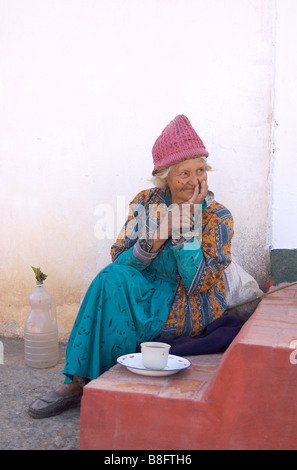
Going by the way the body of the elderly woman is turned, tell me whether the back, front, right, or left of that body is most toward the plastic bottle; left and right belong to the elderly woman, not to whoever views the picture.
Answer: right

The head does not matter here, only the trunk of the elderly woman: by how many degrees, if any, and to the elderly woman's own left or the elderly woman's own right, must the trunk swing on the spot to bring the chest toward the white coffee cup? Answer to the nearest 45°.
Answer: approximately 45° to the elderly woman's own left

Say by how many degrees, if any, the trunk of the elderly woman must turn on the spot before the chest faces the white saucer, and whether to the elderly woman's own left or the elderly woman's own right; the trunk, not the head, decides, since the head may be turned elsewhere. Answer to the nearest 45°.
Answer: approximately 45° to the elderly woman's own left

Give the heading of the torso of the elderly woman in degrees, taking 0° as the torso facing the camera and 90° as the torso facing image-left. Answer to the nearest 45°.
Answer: approximately 45°

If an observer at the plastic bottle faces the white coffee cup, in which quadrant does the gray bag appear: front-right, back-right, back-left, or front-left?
front-left

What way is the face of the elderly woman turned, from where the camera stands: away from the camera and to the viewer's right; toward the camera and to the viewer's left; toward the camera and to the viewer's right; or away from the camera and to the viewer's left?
toward the camera and to the viewer's right
